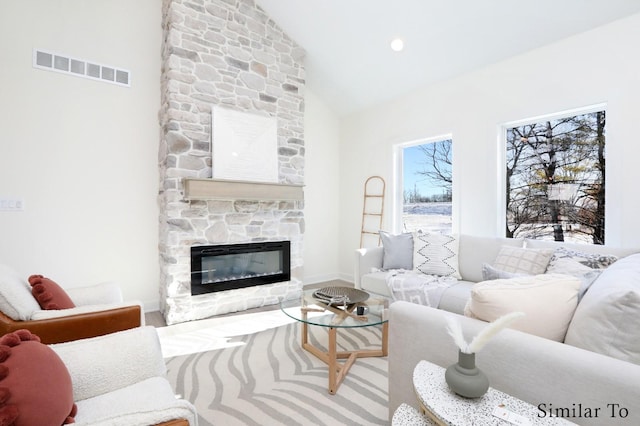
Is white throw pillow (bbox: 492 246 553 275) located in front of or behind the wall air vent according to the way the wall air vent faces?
in front

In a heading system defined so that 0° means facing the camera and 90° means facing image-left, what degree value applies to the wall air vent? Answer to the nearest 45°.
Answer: approximately 315°

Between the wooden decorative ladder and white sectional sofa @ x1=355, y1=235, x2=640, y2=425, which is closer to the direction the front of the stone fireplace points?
the white sectional sofa

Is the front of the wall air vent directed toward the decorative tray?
yes

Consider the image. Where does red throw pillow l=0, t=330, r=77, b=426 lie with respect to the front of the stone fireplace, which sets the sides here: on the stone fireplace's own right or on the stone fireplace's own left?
on the stone fireplace's own right

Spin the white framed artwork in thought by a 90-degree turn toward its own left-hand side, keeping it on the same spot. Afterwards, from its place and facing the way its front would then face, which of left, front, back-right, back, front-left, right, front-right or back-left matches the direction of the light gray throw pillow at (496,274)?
right

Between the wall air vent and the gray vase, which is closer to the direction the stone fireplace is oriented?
the gray vase

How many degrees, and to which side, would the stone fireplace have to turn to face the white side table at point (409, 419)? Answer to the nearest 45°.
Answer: approximately 45° to its right

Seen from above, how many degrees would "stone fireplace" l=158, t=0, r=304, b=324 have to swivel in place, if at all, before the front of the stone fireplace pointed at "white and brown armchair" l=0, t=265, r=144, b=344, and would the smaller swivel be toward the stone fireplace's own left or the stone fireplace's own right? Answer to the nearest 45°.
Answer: approximately 45° to the stone fireplace's own right

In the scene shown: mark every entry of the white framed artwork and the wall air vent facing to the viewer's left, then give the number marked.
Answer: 0

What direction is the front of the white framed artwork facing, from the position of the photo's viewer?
facing the viewer and to the right of the viewer
